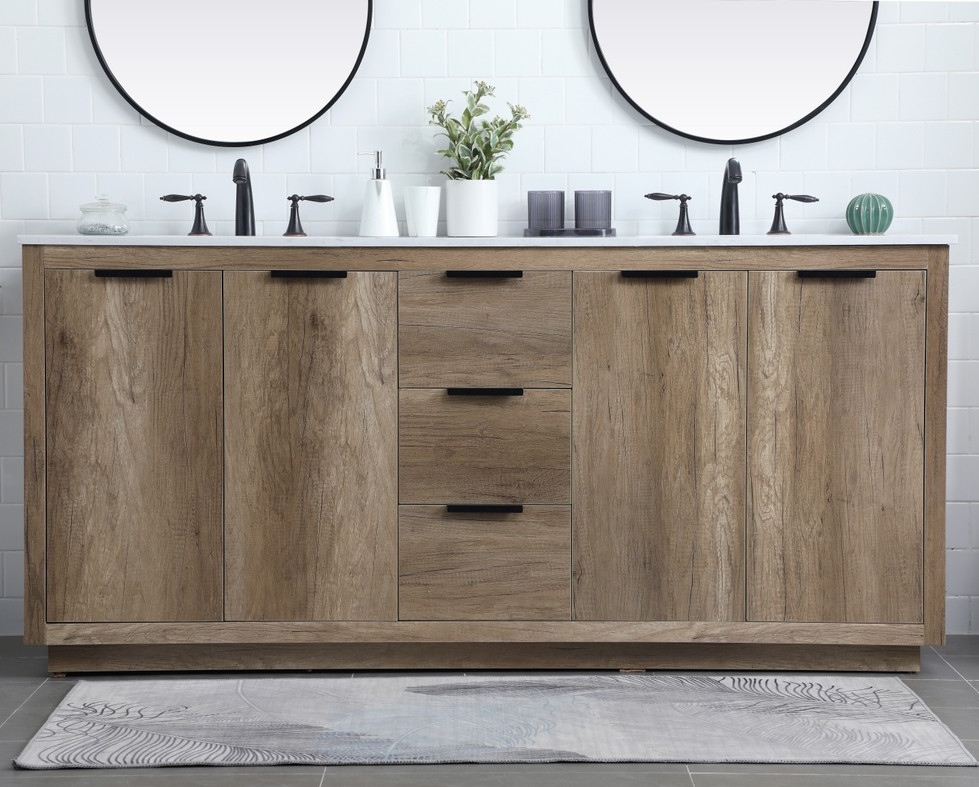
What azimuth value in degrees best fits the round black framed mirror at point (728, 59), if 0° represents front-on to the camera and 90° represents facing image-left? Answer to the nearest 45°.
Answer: approximately 0°
